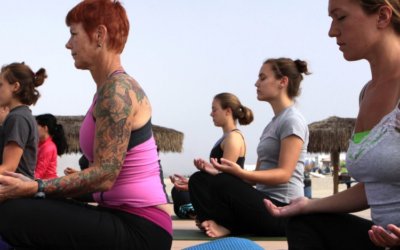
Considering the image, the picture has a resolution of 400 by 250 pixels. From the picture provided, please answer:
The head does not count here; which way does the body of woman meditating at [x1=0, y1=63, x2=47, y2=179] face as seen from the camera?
to the viewer's left

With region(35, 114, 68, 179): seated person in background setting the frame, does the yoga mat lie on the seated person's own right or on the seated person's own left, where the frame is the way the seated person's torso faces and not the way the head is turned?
on the seated person's own left

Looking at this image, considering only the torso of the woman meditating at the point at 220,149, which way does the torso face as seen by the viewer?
to the viewer's left

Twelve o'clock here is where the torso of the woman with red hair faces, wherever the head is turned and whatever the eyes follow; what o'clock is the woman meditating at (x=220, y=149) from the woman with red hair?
The woman meditating is roughly at 4 o'clock from the woman with red hair.

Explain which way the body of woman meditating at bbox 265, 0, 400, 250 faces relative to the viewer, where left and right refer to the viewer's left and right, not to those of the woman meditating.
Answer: facing the viewer and to the left of the viewer

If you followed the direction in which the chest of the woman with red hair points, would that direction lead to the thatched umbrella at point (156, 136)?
no

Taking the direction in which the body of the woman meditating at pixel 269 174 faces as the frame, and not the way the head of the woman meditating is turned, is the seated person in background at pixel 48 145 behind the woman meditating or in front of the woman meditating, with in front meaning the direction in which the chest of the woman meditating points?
in front

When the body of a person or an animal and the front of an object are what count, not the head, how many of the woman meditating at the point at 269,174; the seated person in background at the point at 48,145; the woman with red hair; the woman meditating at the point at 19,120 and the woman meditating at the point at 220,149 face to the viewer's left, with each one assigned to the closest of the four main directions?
5

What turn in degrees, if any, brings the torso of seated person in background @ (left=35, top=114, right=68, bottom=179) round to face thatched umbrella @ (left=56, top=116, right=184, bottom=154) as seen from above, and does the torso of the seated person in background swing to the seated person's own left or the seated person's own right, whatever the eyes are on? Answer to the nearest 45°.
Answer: approximately 90° to the seated person's own right

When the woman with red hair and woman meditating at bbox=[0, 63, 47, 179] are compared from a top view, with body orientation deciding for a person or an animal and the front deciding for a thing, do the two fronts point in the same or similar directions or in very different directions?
same or similar directions

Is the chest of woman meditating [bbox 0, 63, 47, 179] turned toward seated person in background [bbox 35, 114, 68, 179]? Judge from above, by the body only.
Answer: no

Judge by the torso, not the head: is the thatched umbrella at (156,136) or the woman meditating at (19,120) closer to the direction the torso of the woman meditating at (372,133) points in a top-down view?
the woman meditating

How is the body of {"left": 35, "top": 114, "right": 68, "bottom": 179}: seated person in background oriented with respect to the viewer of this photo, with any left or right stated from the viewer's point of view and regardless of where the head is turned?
facing to the left of the viewer

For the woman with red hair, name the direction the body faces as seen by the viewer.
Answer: to the viewer's left

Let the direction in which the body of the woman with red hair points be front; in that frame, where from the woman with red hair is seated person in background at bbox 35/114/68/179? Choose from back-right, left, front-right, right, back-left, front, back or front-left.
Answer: right

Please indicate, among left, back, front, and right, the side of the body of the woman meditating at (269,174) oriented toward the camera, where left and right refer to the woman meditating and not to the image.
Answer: left

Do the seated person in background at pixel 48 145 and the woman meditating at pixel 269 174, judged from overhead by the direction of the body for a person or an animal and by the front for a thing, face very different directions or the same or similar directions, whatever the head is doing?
same or similar directions

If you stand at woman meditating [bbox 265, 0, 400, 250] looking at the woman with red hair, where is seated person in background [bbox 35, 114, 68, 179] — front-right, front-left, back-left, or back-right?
front-right

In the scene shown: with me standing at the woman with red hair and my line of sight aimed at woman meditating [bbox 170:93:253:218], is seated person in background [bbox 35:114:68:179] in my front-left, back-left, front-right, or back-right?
front-left

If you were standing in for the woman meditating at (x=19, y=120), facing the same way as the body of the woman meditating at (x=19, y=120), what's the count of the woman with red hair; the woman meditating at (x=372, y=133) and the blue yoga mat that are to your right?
0

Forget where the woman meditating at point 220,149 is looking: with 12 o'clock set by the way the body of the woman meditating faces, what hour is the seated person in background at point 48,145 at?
The seated person in background is roughly at 1 o'clock from the woman meditating.
